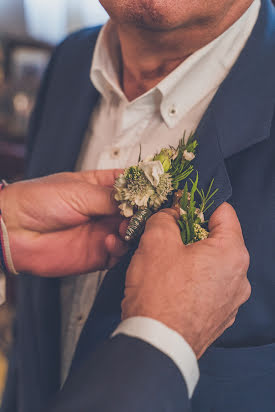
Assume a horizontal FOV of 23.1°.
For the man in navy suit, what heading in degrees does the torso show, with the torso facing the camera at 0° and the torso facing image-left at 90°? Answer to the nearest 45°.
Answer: approximately 45°
